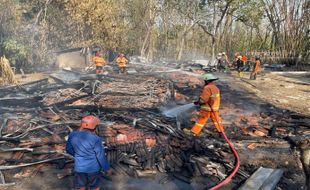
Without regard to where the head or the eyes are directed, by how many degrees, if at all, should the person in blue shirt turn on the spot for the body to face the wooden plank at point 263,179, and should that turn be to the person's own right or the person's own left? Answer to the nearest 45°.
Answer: approximately 90° to the person's own right

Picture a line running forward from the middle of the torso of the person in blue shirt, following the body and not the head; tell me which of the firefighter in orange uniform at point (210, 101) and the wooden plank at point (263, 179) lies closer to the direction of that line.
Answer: the firefighter in orange uniform

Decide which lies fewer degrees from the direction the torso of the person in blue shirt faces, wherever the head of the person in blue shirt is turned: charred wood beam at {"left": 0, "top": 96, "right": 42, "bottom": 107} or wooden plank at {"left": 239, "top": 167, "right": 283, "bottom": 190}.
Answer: the charred wood beam

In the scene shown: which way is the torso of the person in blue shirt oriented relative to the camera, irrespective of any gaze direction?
away from the camera

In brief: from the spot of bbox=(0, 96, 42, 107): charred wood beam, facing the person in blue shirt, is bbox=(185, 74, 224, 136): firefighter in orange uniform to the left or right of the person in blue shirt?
left

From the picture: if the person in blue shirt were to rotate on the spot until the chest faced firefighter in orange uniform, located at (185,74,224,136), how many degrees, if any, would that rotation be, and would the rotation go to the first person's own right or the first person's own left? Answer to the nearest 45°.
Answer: approximately 45° to the first person's own right

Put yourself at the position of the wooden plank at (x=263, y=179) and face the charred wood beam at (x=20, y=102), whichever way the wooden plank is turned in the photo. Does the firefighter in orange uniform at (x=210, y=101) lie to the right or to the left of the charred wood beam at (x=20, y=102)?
right
